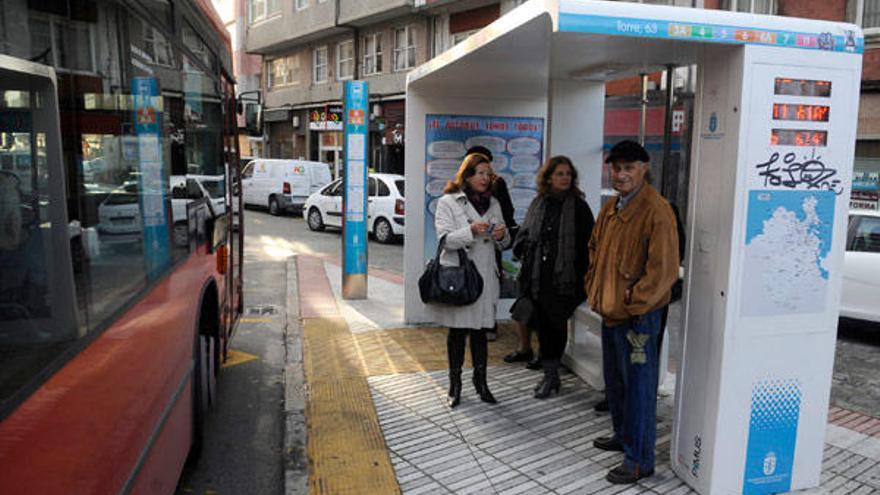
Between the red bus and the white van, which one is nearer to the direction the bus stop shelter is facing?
the red bus

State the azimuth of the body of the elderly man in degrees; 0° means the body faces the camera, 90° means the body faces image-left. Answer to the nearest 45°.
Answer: approximately 45°

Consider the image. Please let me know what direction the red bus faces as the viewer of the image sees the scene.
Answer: facing away from the viewer and to the right of the viewer

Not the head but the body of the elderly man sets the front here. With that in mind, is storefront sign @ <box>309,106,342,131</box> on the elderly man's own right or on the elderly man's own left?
on the elderly man's own right

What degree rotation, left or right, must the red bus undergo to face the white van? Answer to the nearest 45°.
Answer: approximately 45° to its left
